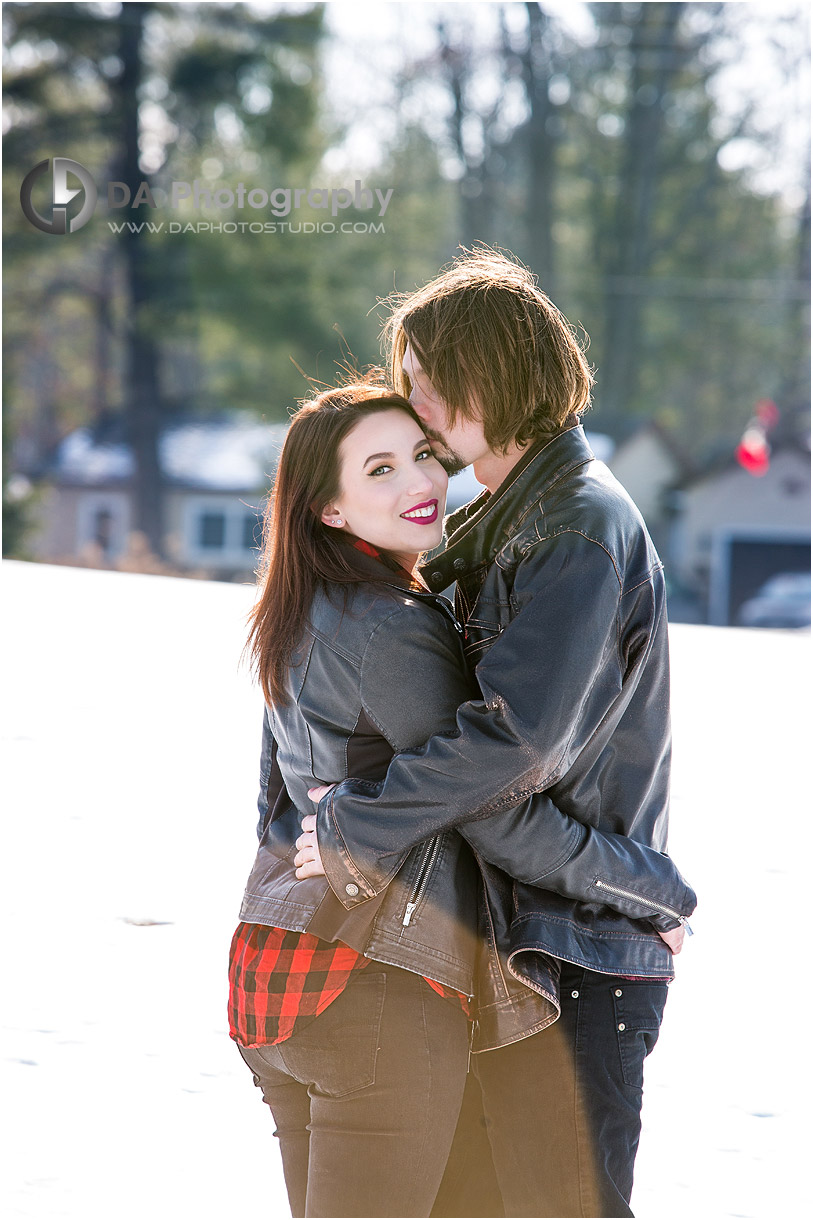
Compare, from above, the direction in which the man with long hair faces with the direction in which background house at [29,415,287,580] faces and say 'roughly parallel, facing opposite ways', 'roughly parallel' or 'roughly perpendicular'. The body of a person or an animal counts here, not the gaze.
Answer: roughly perpendicular

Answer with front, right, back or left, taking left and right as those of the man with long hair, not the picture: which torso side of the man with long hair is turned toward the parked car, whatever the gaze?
right

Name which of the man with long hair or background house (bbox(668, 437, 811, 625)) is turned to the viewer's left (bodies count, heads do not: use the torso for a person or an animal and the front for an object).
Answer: the man with long hair

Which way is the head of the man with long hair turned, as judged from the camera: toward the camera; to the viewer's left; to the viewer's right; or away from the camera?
to the viewer's left

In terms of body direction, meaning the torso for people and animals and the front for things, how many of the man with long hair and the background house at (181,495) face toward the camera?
1

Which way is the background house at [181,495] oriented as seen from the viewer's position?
toward the camera

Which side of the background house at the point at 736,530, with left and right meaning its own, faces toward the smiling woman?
front

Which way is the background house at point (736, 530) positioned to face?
toward the camera

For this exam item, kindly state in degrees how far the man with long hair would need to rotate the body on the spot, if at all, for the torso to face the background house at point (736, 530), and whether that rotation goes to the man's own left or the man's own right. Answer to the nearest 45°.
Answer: approximately 90° to the man's own right

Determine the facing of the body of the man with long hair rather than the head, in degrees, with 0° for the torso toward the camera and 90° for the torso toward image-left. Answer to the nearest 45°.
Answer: approximately 90°

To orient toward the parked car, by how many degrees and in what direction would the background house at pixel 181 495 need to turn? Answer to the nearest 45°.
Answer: approximately 90° to its left

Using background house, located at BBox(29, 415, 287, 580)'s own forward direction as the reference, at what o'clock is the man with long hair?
The man with long hair is roughly at 12 o'clock from the background house.

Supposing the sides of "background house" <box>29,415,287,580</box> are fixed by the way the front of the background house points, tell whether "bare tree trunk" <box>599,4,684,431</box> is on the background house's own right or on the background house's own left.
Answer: on the background house's own left

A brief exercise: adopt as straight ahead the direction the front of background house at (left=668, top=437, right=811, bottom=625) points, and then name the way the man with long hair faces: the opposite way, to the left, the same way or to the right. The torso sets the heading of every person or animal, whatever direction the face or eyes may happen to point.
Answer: to the right
